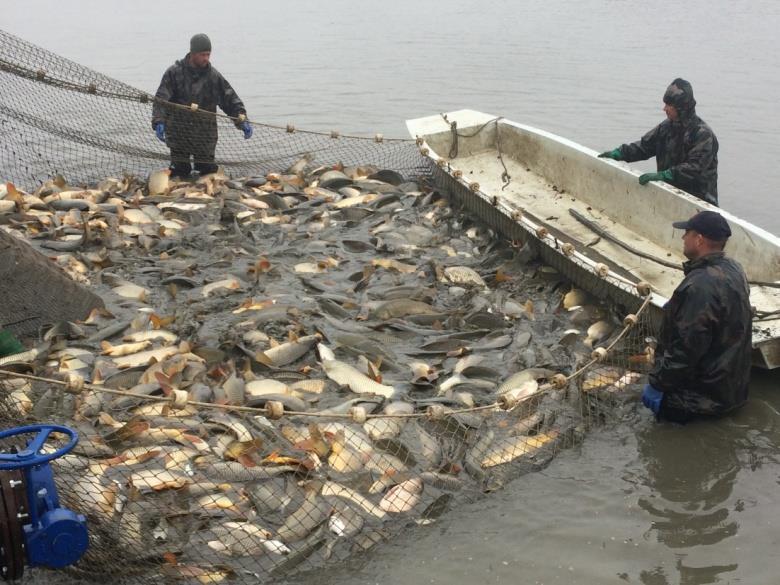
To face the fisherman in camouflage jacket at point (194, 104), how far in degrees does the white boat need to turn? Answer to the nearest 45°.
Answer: approximately 45° to its left

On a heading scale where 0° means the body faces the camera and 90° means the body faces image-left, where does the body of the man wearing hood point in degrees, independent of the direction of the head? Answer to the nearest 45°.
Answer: approximately 45°

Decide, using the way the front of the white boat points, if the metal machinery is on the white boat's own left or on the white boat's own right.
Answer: on the white boat's own left

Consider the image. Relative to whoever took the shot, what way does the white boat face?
facing away from the viewer and to the left of the viewer

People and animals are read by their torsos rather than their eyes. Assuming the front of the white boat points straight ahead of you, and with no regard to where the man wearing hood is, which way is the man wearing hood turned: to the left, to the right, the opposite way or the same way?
to the left

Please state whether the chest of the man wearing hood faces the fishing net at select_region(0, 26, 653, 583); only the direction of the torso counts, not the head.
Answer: yes

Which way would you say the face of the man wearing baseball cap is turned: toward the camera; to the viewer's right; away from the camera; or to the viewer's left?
to the viewer's left
